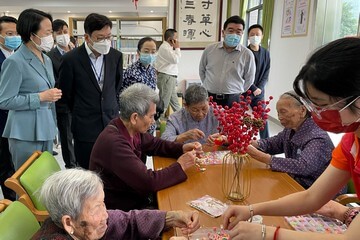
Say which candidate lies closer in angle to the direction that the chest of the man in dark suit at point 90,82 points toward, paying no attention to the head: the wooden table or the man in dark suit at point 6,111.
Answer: the wooden table

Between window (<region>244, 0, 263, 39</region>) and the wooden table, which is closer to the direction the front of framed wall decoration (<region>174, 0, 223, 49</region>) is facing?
the wooden table

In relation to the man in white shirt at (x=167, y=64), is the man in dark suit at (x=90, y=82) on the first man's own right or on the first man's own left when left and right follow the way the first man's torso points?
on the first man's own right

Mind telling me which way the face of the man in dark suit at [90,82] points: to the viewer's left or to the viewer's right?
to the viewer's right

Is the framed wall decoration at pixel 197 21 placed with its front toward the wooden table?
yes

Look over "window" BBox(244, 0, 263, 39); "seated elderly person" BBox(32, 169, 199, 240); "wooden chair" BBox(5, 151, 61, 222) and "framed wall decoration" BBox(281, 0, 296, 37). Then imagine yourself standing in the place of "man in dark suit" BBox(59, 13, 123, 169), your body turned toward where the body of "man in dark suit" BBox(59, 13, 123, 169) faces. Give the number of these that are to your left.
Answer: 2

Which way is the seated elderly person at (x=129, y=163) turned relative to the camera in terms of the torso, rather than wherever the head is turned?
to the viewer's right

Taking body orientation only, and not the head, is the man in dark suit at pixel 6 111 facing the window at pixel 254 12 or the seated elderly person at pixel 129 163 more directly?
the seated elderly person

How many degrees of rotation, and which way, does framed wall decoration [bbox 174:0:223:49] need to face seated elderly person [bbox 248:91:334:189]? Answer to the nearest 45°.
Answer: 0° — it already faces them

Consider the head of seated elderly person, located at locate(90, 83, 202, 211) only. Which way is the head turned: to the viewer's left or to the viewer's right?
to the viewer's right
